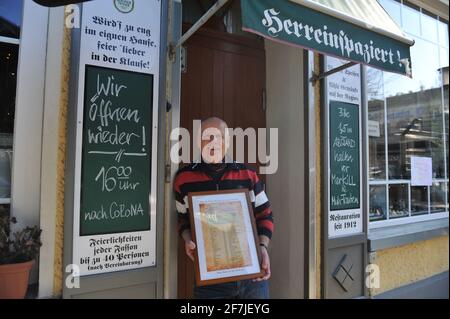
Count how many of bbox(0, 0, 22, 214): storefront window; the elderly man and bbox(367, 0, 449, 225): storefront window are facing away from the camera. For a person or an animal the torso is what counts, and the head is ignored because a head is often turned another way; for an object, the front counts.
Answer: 0

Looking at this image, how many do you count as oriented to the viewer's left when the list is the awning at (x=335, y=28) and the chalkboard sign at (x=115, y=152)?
0

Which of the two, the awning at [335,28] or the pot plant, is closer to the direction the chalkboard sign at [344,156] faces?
the awning

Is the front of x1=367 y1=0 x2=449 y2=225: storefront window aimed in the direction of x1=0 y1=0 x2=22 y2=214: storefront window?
no

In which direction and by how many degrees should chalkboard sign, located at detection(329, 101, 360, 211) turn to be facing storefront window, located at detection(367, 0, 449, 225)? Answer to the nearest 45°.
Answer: approximately 90° to its left

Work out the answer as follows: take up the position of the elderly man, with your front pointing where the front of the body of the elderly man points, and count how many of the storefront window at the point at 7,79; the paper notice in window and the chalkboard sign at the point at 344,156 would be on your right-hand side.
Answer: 1

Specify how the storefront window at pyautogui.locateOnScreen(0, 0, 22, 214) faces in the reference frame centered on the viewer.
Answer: facing the viewer and to the right of the viewer

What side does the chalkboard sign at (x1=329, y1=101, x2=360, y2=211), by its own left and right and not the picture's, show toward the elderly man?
right

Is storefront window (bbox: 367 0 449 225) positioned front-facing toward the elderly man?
no

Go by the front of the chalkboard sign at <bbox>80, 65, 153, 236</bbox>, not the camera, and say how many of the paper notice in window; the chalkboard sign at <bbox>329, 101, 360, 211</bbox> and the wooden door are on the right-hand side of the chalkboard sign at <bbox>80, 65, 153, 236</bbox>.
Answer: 0

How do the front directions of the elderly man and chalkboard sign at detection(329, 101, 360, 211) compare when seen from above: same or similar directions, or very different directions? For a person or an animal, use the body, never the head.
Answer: same or similar directions

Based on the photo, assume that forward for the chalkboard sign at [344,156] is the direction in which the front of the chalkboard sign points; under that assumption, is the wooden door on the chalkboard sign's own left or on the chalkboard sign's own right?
on the chalkboard sign's own right

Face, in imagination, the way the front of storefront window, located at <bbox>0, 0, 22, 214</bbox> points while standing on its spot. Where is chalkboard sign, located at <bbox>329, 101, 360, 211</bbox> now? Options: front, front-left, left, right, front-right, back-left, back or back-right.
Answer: front-left

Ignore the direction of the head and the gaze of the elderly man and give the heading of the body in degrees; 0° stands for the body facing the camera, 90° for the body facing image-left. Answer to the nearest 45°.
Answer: approximately 0°

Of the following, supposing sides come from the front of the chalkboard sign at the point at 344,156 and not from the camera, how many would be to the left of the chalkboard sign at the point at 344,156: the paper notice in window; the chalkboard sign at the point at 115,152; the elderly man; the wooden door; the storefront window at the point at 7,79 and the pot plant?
1

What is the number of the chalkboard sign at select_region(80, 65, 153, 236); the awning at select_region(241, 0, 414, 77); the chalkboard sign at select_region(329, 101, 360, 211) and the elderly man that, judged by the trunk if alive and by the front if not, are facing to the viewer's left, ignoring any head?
0

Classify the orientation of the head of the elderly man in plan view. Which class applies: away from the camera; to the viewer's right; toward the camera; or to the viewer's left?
toward the camera

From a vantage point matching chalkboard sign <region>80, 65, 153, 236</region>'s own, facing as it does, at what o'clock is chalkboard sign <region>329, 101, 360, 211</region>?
chalkboard sign <region>329, 101, 360, 211</region> is roughly at 10 o'clock from chalkboard sign <region>80, 65, 153, 236</region>.

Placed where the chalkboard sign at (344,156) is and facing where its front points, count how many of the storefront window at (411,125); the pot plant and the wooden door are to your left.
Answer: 1

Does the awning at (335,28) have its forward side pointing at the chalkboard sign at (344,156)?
no

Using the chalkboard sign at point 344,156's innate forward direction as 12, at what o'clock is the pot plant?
The pot plant is roughly at 3 o'clock from the chalkboard sign.
